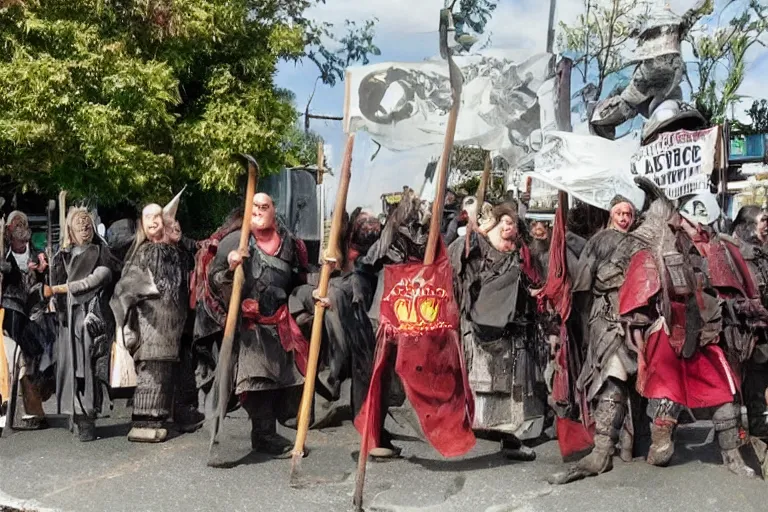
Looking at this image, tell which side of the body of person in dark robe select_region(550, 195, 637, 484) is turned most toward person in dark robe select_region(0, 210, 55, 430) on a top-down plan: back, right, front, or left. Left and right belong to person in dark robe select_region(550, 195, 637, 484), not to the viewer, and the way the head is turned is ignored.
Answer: right

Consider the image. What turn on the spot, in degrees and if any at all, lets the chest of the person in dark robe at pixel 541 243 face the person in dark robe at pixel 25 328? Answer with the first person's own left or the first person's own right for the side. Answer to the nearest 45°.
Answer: approximately 90° to the first person's own right

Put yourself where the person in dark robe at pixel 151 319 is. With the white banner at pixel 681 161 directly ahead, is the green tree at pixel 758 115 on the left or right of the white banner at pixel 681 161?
left

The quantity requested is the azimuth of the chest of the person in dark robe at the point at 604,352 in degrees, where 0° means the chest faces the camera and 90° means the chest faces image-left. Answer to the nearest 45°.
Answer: approximately 0°

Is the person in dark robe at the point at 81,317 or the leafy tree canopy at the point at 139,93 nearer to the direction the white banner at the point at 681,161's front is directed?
the person in dark robe

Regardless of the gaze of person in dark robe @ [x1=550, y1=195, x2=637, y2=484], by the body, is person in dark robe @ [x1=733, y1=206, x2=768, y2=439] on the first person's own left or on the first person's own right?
on the first person's own left

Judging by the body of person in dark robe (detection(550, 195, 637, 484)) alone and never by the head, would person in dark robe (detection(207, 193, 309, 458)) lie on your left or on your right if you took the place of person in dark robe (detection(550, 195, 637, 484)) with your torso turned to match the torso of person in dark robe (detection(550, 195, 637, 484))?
on your right

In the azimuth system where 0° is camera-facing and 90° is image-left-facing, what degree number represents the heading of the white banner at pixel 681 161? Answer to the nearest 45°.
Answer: approximately 0°
